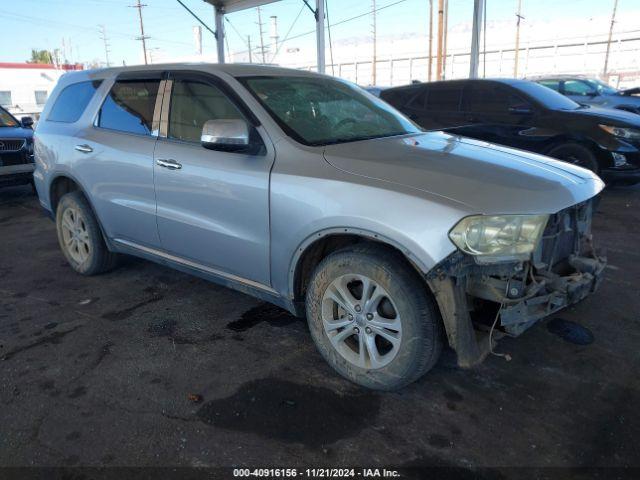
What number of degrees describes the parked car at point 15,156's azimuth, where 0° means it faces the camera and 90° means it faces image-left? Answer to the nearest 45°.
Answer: approximately 315°

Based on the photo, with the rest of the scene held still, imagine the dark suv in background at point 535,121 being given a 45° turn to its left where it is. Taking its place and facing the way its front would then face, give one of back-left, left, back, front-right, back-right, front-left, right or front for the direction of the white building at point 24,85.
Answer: back-left

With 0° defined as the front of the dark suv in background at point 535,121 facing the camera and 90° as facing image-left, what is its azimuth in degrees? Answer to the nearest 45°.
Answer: approximately 315°

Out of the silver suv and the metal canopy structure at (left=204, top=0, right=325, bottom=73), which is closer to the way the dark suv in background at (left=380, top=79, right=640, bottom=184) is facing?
the silver suv

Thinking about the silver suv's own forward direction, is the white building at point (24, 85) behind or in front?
behind

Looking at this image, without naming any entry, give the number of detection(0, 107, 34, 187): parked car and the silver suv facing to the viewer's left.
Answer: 0

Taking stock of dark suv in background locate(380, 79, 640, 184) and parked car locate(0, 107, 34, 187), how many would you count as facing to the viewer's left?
0

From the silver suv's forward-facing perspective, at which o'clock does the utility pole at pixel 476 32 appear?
The utility pole is roughly at 8 o'clock from the silver suv.

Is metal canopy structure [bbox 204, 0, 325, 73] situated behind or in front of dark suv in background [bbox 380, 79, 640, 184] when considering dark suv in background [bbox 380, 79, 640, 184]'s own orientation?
behind

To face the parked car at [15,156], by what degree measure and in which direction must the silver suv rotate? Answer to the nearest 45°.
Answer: approximately 180°
